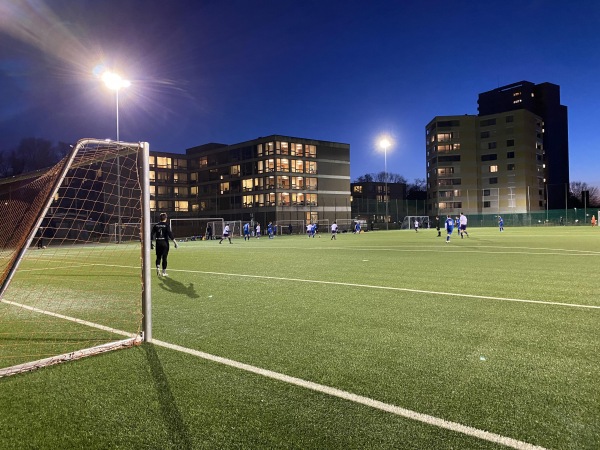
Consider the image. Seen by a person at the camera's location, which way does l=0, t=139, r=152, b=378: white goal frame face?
facing away from the viewer and to the right of the viewer

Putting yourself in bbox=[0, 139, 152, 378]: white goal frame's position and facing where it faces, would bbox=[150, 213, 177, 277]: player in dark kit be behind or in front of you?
in front

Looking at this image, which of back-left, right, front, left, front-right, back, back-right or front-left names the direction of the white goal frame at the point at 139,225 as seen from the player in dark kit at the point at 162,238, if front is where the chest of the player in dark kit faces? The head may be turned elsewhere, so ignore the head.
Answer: back

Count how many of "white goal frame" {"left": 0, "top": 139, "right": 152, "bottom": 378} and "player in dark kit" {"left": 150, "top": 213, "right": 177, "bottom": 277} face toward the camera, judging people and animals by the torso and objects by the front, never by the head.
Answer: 0

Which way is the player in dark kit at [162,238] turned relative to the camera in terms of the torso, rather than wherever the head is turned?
away from the camera
